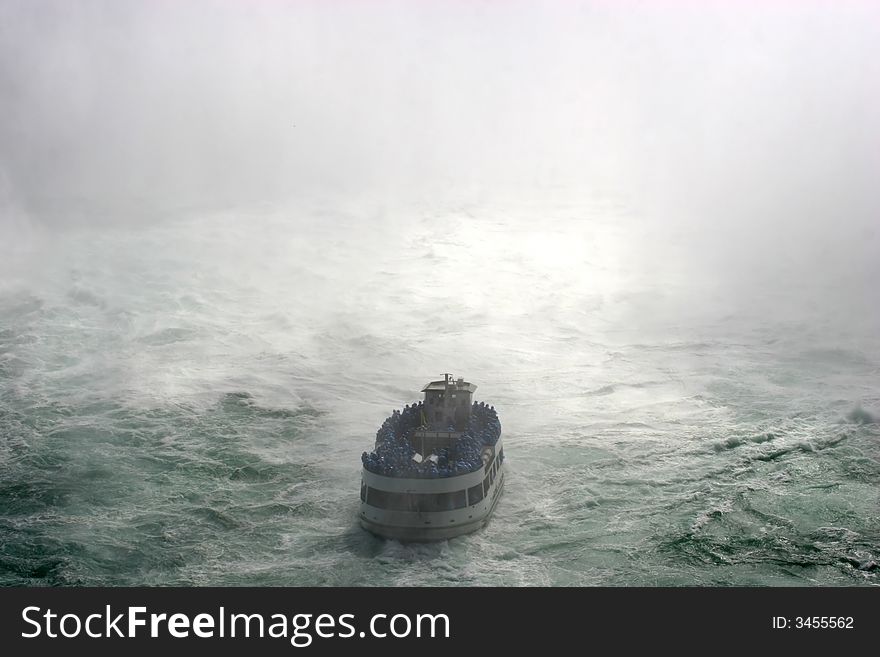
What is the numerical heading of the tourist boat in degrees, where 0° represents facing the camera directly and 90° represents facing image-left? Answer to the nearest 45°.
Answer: approximately 180°
